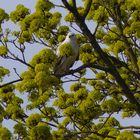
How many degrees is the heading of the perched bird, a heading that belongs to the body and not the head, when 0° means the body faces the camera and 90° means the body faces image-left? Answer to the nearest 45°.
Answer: approximately 315°
